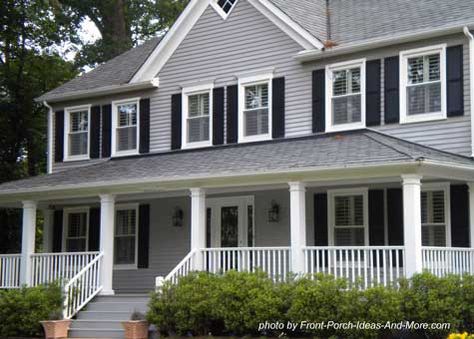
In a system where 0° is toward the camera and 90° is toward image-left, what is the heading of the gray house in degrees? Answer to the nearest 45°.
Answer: approximately 45°

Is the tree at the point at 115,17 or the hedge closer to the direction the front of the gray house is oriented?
the hedge

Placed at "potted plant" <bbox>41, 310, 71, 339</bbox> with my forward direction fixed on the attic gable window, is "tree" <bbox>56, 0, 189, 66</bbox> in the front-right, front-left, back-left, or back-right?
front-left

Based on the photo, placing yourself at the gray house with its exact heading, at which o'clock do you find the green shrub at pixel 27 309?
The green shrub is roughly at 1 o'clock from the gray house.

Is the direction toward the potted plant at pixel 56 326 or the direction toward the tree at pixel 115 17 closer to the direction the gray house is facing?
the potted plant

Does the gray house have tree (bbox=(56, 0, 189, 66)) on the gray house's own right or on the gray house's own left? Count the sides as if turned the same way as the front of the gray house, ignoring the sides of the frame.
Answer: on the gray house's own right
